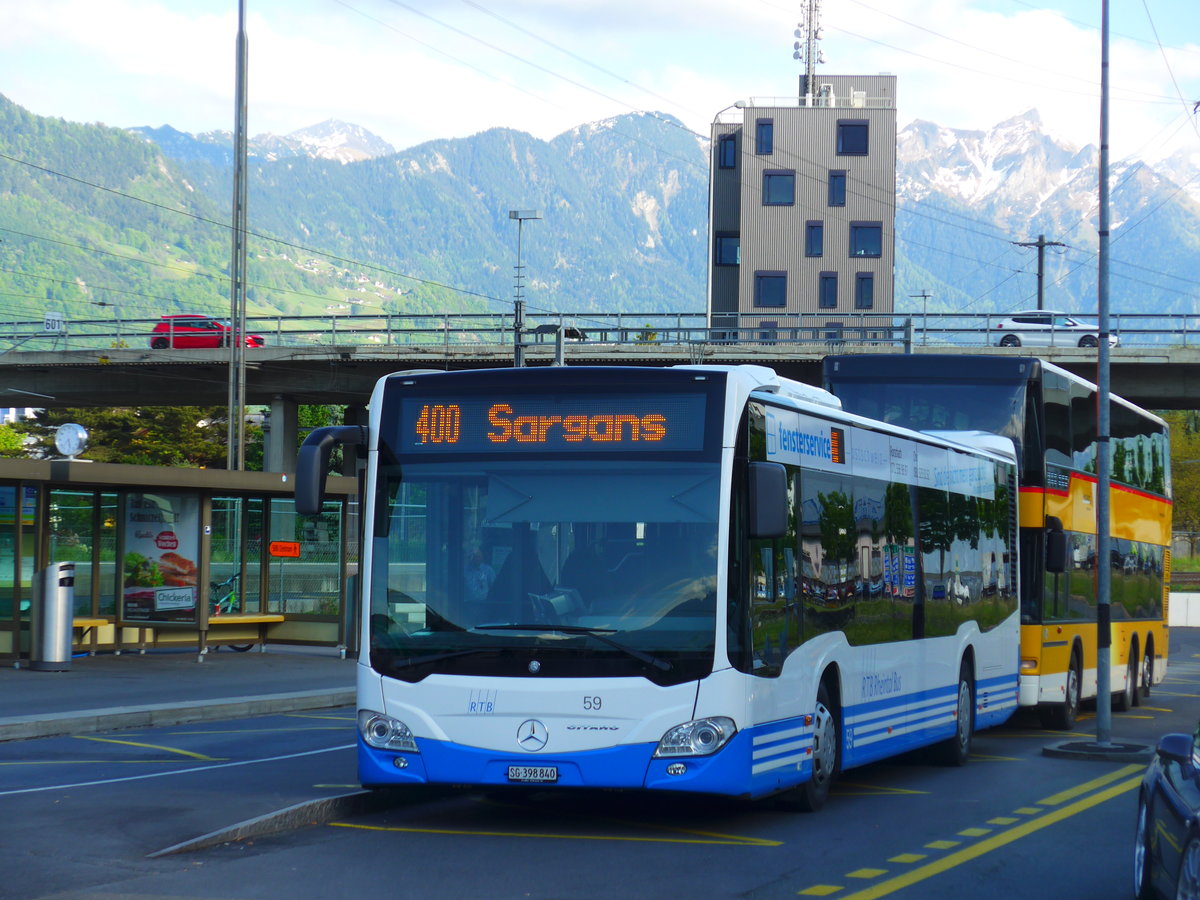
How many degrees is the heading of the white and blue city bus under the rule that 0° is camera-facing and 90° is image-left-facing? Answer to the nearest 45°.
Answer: approximately 45°

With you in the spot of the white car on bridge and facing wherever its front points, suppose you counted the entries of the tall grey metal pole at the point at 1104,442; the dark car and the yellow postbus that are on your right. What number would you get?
3

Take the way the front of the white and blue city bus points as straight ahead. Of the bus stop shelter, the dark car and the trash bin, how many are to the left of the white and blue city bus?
1

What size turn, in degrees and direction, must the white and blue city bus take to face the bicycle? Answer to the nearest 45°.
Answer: approximately 135° to its right

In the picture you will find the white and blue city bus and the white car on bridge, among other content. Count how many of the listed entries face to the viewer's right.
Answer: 1

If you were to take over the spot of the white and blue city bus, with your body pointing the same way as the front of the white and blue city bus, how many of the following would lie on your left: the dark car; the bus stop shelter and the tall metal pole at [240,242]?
1

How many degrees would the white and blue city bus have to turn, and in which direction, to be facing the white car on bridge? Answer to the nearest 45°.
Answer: approximately 135° to its right

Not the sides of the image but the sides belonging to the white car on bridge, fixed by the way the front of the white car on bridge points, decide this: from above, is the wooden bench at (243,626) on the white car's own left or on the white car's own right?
on the white car's own right

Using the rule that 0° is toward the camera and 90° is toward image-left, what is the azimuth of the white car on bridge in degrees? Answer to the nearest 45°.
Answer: approximately 270°

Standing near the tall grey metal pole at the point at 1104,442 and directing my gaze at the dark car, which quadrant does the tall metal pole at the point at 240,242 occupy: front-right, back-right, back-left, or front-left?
back-right
